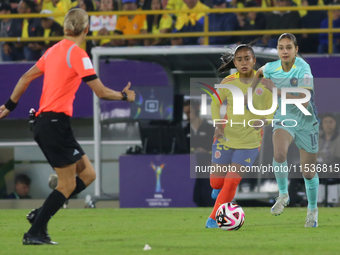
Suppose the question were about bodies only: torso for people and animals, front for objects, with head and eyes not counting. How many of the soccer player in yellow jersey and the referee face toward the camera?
1

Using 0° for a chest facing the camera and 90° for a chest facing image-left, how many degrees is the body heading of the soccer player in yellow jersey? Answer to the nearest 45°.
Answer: approximately 0°

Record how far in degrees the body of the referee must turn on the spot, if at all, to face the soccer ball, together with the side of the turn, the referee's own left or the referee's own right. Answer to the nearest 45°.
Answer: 0° — they already face it

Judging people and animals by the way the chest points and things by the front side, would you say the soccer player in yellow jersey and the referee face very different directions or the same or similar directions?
very different directions

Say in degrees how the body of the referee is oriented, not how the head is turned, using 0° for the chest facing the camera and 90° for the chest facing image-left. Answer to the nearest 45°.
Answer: approximately 225°

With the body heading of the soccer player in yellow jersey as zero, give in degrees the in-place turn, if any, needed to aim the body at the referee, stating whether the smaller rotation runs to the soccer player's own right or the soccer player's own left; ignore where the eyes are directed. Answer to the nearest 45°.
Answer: approximately 45° to the soccer player's own right

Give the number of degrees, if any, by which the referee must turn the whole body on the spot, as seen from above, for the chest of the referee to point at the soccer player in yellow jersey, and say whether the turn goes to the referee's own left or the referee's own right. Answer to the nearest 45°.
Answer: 0° — they already face them

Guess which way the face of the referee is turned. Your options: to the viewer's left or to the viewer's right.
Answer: to the viewer's right
